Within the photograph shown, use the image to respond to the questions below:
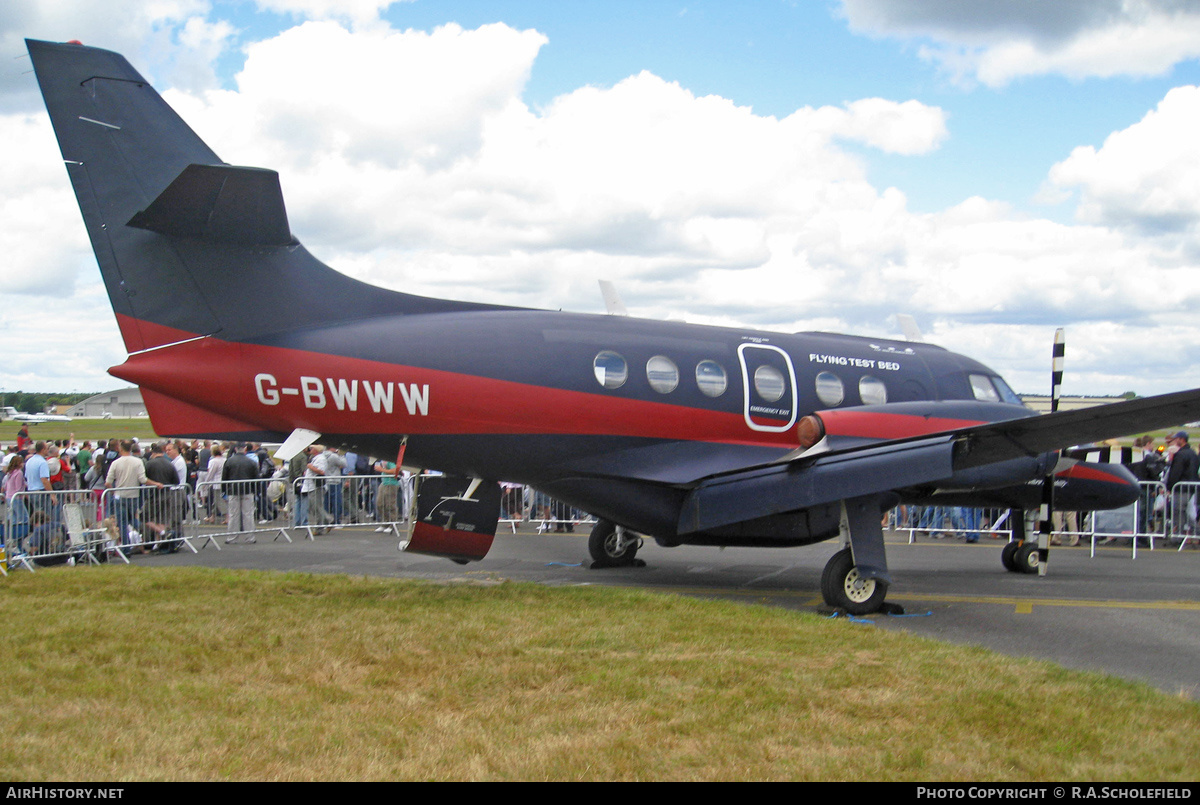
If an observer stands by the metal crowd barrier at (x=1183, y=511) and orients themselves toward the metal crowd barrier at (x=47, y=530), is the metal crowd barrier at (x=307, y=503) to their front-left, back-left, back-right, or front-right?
front-right

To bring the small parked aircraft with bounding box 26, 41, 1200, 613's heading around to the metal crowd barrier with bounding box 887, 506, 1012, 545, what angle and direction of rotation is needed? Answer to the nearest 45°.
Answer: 0° — it already faces it

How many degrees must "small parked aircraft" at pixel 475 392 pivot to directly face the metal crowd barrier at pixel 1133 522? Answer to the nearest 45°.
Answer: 0° — it already faces it

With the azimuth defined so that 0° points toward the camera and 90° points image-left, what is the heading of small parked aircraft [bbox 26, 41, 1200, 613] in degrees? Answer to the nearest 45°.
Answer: approximately 225°

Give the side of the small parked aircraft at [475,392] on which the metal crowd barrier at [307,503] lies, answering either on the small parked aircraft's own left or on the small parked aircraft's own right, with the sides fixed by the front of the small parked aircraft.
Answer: on the small parked aircraft's own left

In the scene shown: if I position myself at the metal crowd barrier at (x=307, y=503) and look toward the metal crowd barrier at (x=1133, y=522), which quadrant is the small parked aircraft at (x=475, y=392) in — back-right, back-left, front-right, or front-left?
front-right
